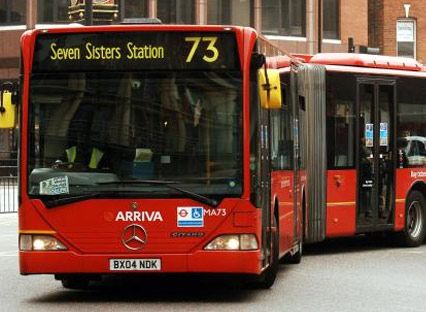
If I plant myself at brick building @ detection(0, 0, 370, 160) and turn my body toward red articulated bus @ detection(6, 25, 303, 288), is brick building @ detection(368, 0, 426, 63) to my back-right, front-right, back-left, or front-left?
back-left

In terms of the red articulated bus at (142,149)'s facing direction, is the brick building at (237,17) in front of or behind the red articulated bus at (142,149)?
behind

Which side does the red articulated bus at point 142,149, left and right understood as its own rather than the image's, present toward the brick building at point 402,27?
back

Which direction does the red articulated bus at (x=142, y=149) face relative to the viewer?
toward the camera

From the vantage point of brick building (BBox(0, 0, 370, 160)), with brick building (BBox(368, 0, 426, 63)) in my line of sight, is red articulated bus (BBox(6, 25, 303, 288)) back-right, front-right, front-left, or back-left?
back-right

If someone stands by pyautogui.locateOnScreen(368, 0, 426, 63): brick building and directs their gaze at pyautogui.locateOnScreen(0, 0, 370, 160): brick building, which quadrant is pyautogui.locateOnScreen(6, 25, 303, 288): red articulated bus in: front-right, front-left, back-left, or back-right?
front-left

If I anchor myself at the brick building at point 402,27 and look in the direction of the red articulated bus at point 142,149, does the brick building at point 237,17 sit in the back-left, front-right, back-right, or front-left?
front-right
